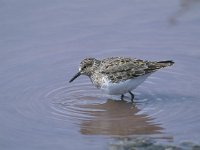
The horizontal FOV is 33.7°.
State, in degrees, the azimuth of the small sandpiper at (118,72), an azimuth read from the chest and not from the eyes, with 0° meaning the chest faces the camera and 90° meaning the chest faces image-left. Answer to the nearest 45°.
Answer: approximately 90°
